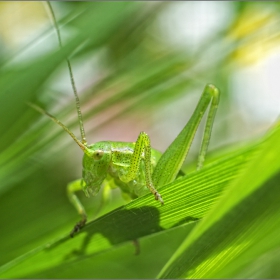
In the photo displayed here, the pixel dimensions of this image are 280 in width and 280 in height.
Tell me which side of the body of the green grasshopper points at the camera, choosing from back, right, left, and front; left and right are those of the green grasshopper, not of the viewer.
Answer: left

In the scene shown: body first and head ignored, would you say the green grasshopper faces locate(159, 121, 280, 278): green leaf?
no
